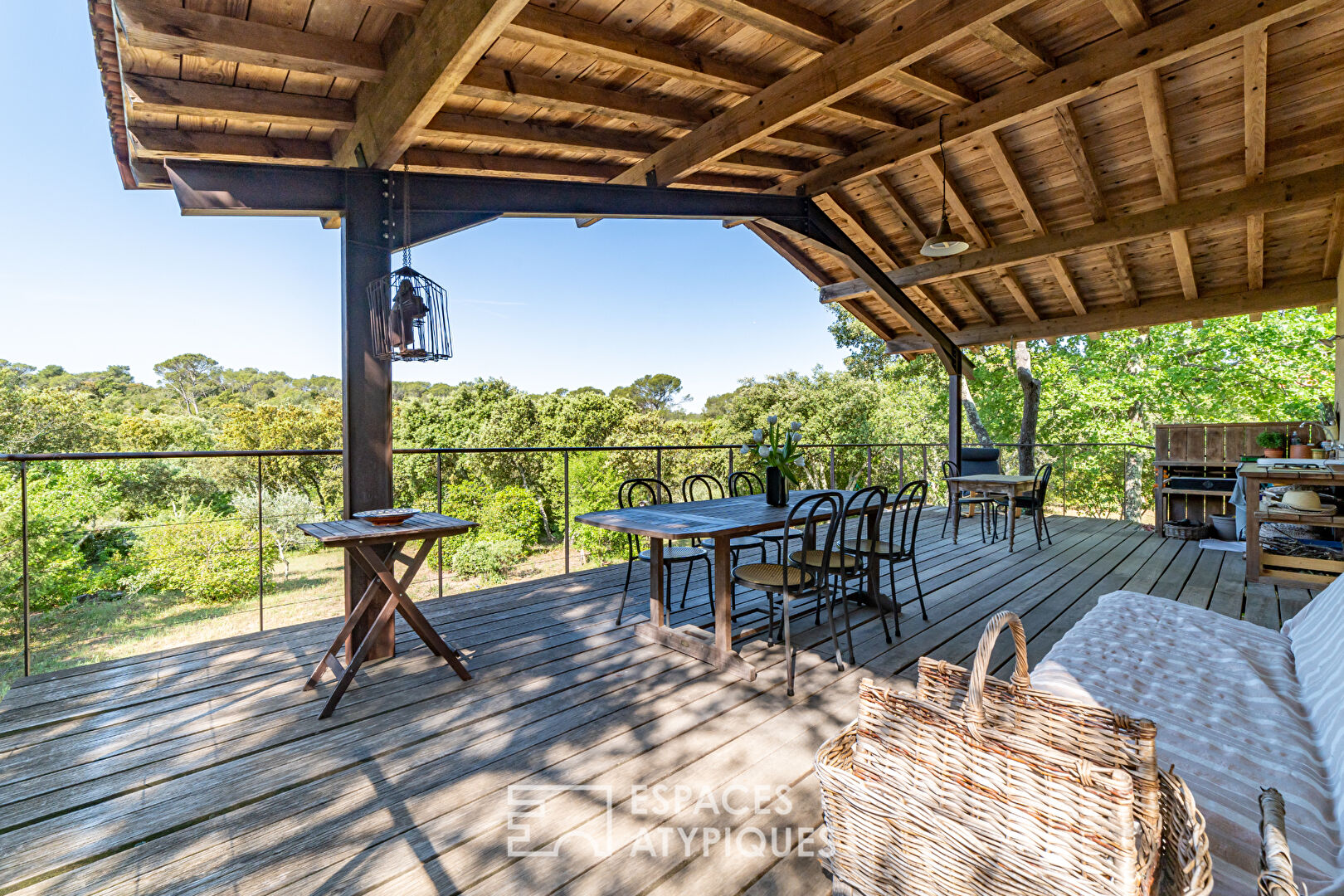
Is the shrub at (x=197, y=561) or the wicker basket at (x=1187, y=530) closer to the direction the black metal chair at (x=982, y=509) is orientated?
the wicker basket

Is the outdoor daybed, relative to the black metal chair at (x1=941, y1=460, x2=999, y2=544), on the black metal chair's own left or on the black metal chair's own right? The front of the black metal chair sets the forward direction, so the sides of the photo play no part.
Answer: on the black metal chair's own right

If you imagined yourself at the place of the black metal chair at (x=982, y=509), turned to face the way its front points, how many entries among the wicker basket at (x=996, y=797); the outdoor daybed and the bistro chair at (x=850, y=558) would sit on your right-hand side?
3

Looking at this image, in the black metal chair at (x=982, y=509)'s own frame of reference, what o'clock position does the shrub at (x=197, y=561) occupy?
The shrub is roughly at 6 o'clock from the black metal chair.

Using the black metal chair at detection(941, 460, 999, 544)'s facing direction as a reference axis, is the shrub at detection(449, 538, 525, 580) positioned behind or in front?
behind

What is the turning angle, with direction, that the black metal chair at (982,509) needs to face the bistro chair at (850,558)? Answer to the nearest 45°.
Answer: approximately 90° to its right

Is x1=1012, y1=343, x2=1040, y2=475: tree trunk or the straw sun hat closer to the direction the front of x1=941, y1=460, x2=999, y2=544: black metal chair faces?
the straw sun hat

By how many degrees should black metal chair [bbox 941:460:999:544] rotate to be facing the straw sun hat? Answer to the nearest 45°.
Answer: approximately 45° to its right

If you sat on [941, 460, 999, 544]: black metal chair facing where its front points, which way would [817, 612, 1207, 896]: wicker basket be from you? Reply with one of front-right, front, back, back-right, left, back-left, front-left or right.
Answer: right

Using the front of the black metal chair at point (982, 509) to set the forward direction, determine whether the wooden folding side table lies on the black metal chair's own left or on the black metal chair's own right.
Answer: on the black metal chair's own right

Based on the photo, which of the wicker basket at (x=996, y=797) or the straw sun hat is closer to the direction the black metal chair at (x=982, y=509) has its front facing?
the straw sun hat

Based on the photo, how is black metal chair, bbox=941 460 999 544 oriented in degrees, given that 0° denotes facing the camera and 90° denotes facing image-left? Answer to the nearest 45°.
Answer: approximately 270°

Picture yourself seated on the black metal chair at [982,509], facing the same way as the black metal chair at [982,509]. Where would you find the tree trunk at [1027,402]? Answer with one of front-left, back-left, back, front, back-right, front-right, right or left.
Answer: left

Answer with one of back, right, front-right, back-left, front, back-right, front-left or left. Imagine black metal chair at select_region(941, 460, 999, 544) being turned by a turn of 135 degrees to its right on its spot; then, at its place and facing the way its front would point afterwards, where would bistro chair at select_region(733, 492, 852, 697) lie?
front-left

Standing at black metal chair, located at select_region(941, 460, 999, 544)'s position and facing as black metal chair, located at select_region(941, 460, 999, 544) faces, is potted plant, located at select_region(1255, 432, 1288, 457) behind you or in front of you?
in front
